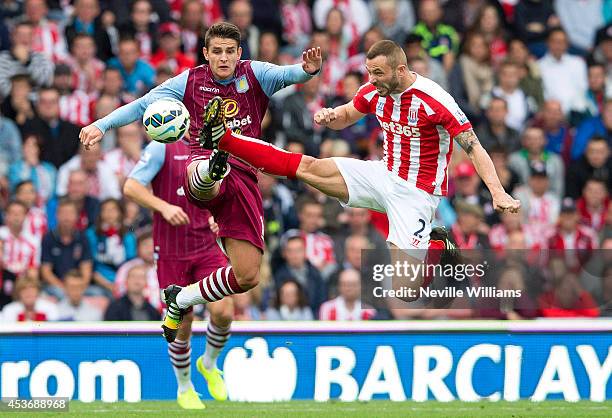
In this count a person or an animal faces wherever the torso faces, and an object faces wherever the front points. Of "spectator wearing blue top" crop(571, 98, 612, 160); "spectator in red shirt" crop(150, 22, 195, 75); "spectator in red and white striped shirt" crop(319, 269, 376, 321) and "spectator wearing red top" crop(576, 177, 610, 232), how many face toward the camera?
4

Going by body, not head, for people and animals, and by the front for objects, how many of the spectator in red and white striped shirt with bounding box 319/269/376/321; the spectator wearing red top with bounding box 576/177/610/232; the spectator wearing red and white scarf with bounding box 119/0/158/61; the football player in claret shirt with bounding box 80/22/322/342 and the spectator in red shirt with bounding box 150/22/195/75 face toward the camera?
5

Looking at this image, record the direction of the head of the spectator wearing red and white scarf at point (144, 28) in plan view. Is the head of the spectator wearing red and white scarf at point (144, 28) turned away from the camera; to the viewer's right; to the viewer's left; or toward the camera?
toward the camera

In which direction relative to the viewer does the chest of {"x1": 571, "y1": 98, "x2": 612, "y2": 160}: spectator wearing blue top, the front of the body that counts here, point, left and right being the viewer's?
facing the viewer

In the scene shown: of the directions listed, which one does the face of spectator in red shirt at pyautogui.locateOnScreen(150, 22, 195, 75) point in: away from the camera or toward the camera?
toward the camera

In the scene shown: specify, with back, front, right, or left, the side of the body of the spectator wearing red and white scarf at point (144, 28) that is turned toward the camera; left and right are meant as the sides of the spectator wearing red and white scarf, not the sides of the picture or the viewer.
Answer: front

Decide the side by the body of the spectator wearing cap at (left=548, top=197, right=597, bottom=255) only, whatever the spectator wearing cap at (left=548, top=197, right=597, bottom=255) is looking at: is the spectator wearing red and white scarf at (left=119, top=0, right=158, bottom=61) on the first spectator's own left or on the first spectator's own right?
on the first spectator's own right

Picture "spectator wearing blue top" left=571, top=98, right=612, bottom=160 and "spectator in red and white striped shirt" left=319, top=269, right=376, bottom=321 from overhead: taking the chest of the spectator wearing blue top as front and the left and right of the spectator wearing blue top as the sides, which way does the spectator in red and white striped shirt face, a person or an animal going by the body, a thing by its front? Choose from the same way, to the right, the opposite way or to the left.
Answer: the same way

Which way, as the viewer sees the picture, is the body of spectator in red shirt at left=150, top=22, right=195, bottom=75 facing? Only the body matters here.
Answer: toward the camera

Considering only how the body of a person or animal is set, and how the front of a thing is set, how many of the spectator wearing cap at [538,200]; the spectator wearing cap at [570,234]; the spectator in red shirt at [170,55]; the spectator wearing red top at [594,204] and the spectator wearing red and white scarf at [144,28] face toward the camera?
5

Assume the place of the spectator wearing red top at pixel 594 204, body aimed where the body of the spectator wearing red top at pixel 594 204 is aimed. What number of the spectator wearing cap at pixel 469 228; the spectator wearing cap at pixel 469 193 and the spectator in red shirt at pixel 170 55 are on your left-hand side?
0

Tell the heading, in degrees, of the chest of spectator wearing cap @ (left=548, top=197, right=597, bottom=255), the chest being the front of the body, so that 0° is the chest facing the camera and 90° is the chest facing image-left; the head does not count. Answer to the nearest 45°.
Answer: approximately 0°

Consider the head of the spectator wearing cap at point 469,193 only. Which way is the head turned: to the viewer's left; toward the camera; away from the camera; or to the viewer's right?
toward the camera

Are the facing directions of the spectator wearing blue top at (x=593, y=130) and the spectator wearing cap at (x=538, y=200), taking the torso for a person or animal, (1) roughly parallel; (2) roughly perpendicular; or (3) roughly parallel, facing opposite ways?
roughly parallel

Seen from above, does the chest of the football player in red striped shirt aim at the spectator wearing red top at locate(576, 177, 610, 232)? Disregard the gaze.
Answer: no
